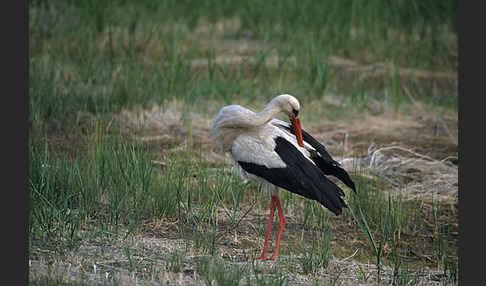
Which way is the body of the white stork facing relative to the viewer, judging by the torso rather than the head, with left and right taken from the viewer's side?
facing to the left of the viewer
